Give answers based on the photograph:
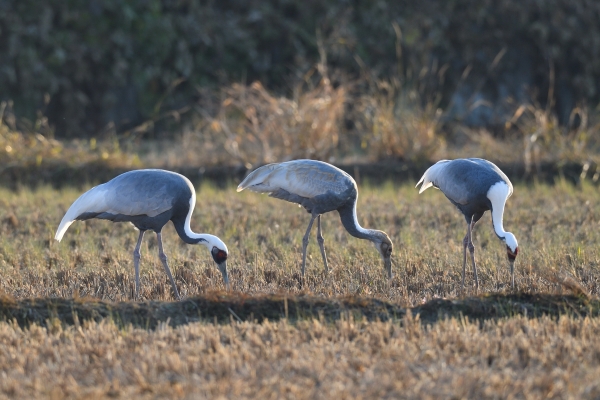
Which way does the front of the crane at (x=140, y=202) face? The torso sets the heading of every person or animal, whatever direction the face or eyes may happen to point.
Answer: to the viewer's right

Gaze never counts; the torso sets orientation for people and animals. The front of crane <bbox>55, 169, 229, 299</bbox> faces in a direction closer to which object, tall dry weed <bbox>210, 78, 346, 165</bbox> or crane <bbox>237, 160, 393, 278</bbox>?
the crane

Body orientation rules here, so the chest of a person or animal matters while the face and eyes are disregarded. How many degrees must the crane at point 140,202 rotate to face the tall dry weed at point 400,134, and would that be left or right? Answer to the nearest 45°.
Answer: approximately 45° to its left

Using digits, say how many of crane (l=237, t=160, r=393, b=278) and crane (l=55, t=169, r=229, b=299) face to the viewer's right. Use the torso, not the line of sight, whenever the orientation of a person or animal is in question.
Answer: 2

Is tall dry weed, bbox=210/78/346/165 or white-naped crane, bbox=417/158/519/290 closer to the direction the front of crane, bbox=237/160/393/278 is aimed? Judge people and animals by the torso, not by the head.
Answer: the white-naped crane

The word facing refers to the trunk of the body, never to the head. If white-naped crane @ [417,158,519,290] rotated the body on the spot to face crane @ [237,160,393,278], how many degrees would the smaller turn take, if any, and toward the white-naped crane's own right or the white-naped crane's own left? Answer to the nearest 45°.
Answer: approximately 135° to the white-naped crane's own right

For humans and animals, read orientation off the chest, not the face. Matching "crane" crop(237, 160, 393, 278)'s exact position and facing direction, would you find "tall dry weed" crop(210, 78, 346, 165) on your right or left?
on your left

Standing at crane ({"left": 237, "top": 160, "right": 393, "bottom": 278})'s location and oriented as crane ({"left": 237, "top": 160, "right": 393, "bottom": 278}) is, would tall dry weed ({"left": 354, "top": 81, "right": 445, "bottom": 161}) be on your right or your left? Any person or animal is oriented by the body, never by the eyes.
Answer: on your left

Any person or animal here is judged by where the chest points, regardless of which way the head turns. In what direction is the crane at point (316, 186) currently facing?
to the viewer's right

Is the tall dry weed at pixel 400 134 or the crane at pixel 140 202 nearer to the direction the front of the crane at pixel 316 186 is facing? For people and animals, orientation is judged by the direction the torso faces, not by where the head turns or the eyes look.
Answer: the tall dry weed

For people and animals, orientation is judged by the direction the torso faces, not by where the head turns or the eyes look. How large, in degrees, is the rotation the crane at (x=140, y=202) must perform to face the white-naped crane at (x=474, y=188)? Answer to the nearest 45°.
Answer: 0° — it already faces it

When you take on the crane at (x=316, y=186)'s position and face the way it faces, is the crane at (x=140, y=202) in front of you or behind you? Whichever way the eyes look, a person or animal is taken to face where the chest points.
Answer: behind

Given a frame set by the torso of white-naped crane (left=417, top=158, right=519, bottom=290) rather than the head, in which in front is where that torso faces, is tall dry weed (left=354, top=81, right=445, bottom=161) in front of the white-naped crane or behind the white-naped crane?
behind

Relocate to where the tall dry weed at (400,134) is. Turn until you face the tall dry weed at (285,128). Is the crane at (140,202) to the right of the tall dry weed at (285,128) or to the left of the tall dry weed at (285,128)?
left

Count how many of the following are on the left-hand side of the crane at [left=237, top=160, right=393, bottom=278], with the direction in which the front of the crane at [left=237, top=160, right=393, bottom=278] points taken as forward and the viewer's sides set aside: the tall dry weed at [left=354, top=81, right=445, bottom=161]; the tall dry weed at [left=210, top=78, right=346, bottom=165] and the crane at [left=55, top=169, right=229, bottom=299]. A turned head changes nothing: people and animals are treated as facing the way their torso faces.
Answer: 2
